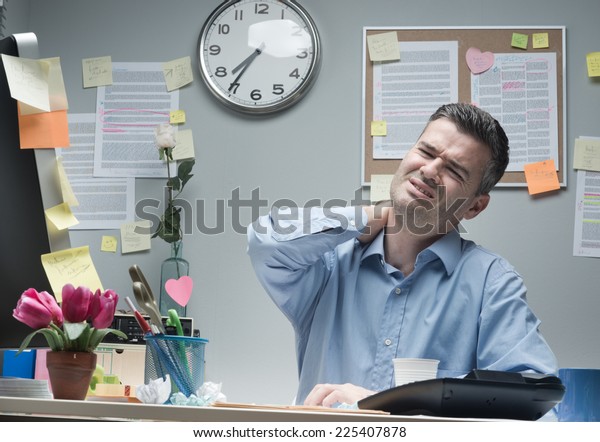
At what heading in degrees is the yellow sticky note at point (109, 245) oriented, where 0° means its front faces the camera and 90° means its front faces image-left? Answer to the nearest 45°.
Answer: approximately 0°

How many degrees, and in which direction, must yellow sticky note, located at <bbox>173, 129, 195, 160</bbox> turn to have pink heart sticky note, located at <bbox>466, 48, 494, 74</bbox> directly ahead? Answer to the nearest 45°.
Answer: approximately 90° to its left

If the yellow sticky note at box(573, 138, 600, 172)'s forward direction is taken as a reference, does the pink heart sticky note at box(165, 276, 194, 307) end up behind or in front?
in front
